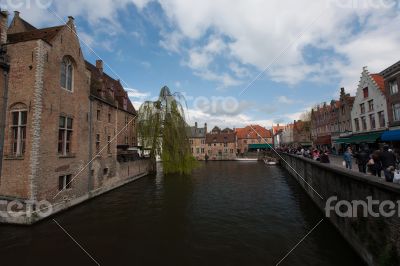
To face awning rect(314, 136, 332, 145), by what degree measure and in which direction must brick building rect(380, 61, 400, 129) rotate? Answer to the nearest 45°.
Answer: approximately 90° to its right

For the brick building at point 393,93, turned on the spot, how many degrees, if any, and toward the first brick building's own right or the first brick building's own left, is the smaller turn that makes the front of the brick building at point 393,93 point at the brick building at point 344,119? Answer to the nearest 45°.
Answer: approximately 90° to the first brick building's own right

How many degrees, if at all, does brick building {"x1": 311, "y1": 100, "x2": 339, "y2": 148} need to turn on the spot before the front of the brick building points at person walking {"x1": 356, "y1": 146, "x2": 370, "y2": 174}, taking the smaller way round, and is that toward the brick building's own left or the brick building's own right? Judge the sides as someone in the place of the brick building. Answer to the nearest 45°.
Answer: approximately 45° to the brick building's own left

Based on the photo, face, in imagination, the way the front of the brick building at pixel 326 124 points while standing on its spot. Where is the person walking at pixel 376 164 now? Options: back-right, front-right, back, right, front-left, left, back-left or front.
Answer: front-left

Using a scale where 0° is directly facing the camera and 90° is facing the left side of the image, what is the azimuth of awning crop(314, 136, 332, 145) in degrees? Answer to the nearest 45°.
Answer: approximately 45°

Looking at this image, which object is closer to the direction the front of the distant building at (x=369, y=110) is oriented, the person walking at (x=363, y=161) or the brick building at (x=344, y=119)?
the person walking

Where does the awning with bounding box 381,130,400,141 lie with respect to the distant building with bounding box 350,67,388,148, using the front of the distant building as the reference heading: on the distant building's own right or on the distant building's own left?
on the distant building's own left

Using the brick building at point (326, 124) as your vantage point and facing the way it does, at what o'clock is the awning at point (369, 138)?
The awning is roughly at 10 o'clock from the brick building.

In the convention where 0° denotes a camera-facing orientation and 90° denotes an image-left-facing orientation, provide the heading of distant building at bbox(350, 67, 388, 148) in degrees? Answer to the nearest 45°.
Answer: approximately 45°
